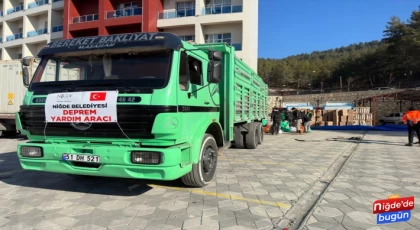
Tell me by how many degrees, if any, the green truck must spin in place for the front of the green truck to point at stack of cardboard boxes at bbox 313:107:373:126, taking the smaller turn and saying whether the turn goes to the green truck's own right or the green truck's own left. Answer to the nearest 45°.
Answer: approximately 180°

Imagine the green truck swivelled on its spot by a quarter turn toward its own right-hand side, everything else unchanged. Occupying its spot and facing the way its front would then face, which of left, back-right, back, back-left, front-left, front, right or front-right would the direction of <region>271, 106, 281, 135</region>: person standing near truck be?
right

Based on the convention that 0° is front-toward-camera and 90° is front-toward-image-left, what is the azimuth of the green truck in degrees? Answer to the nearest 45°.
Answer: approximately 45°

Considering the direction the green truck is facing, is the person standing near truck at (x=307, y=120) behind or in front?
behind
